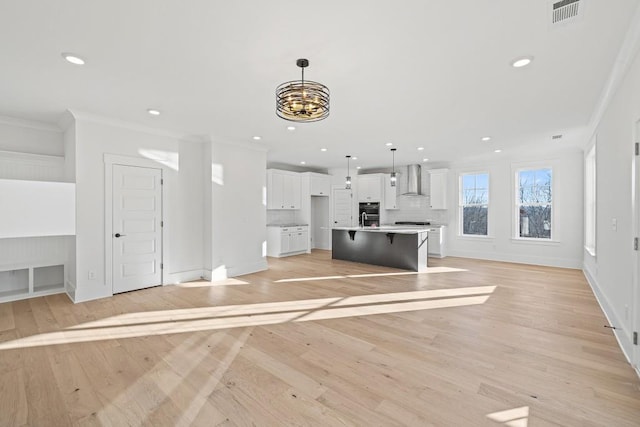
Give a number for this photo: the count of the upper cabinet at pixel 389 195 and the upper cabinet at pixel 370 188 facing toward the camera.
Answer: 2

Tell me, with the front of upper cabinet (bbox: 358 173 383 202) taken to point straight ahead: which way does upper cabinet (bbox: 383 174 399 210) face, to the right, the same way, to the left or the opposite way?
the same way

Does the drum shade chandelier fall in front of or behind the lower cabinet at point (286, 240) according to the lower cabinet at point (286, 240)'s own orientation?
in front

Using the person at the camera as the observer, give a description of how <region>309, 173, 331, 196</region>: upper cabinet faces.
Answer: facing the viewer

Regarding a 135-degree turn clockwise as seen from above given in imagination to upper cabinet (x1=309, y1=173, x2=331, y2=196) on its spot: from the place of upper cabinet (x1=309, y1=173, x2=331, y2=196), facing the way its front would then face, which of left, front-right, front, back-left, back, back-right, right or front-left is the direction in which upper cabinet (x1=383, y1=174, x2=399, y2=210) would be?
back-right

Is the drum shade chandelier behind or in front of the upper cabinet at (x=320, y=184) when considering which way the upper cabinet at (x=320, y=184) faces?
in front

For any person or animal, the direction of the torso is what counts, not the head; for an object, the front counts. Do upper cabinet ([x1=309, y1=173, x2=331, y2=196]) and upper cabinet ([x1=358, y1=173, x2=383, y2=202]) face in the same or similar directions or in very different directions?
same or similar directions

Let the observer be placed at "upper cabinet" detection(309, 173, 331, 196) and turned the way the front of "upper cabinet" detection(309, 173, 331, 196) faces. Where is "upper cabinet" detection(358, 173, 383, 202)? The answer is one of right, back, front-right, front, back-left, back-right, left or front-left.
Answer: left

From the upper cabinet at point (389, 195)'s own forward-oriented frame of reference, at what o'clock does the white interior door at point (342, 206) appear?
The white interior door is roughly at 3 o'clock from the upper cabinet.

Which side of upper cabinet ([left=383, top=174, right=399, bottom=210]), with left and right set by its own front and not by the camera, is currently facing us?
front

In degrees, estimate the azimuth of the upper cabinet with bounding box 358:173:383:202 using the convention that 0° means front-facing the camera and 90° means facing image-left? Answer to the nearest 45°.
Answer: approximately 0°

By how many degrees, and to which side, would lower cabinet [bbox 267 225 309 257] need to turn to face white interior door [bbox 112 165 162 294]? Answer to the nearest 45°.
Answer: approximately 90° to its right

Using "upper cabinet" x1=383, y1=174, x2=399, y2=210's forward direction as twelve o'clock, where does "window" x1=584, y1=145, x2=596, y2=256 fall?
The window is roughly at 10 o'clock from the upper cabinet.
